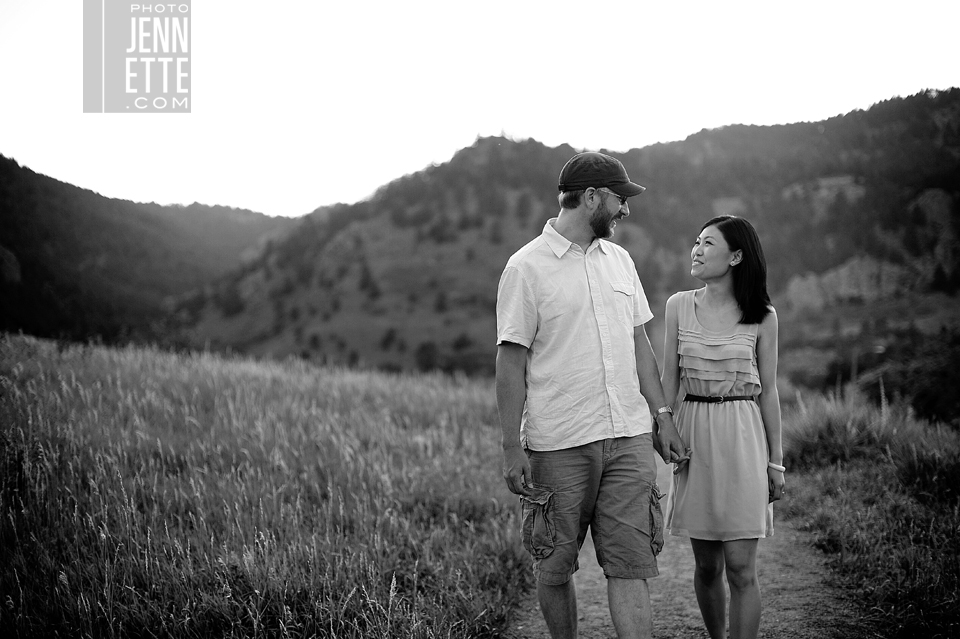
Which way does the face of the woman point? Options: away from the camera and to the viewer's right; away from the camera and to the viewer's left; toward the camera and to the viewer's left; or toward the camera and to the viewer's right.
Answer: toward the camera and to the viewer's left

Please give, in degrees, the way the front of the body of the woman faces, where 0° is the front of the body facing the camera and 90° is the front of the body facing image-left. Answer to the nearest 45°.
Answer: approximately 0°

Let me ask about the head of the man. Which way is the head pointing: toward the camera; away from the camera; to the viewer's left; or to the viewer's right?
to the viewer's right
